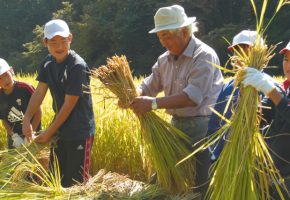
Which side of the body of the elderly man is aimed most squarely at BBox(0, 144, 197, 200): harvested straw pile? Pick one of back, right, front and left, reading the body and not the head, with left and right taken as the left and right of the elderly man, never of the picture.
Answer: front

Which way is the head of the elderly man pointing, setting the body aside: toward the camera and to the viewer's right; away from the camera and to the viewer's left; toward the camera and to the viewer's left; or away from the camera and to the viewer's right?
toward the camera and to the viewer's left

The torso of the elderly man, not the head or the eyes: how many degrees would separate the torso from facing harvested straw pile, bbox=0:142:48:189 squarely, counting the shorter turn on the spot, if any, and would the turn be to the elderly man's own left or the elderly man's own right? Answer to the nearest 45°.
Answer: approximately 45° to the elderly man's own right
